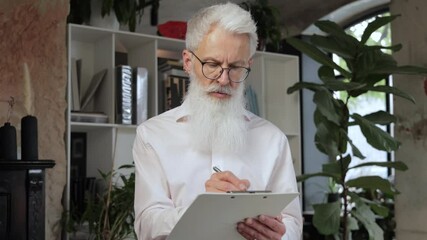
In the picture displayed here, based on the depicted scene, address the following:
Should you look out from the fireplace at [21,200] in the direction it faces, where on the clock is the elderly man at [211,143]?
The elderly man is roughly at 11 o'clock from the fireplace.

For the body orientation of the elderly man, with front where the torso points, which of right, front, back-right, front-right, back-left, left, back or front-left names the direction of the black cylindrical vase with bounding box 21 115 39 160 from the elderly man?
back-right

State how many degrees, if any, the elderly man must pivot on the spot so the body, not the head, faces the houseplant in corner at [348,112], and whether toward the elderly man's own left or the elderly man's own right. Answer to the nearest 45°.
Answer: approximately 135° to the elderly man's own left

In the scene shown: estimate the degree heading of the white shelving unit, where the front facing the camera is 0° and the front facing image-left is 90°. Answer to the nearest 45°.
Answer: approximately 315°

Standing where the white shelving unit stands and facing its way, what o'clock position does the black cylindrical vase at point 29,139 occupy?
The black cylindrical vase is roughly at 2 o'clock from the white shelving unit.

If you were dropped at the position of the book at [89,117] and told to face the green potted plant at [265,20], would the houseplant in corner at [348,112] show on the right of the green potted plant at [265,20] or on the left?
right

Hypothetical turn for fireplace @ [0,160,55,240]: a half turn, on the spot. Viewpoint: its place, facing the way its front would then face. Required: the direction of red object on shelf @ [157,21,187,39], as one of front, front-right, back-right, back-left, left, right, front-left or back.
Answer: front-right

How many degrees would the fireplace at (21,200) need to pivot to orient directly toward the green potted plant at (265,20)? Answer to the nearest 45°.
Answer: approximately 135° to its left

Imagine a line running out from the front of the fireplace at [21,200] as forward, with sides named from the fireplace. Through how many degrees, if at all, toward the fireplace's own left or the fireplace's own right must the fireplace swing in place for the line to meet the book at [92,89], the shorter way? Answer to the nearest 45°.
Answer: approximately 135° to the fireplace's own left

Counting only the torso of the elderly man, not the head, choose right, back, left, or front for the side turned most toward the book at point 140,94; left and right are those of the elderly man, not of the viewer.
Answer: back

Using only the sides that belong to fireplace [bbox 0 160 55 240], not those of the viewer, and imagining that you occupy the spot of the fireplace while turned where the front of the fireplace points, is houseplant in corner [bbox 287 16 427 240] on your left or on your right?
on your left

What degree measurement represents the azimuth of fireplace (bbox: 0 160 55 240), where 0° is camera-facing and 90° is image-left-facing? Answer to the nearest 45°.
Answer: approximately 0°
